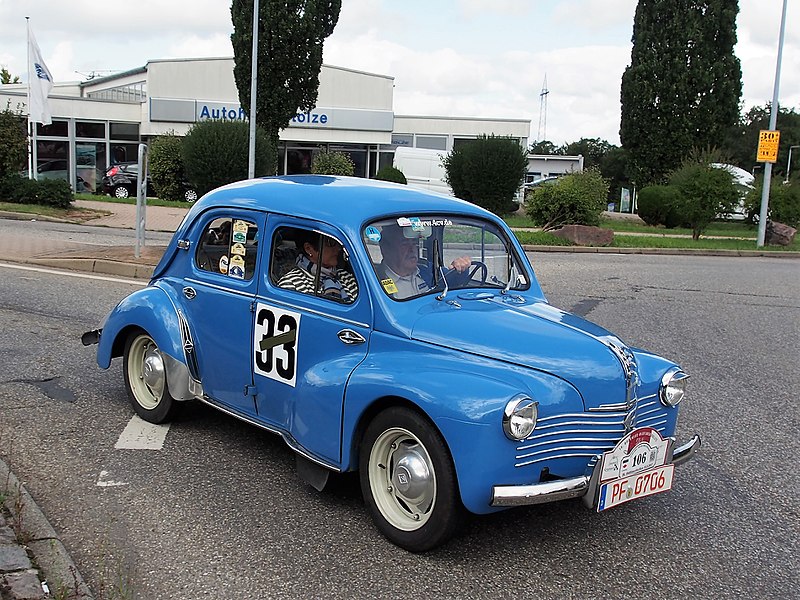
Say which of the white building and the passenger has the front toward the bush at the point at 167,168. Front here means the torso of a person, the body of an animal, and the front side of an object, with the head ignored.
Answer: the white building

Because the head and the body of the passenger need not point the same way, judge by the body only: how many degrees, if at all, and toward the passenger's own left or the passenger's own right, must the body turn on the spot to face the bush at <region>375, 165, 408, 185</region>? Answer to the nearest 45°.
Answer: approximately 135° to the passenger's own left

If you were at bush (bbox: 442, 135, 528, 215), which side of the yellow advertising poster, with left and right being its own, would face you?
right

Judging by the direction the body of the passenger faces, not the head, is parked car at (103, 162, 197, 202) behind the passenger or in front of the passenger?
behind

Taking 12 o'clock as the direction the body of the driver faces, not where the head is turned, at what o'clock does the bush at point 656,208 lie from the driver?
The bush is roughly at 8 o'clock from the driver.

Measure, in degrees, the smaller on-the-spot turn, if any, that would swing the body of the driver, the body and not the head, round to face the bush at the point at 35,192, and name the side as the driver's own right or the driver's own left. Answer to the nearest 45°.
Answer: approximately 180°

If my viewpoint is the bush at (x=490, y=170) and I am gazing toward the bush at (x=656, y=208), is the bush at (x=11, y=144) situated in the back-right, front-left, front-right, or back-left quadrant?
back-right

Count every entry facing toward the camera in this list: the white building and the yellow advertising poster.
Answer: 2

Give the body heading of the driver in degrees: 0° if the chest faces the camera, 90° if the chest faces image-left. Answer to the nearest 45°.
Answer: approximately 315°

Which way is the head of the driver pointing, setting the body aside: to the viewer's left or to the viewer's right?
to the viewer's right

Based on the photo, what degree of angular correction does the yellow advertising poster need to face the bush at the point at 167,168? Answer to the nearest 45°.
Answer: approximately 90° to its right
